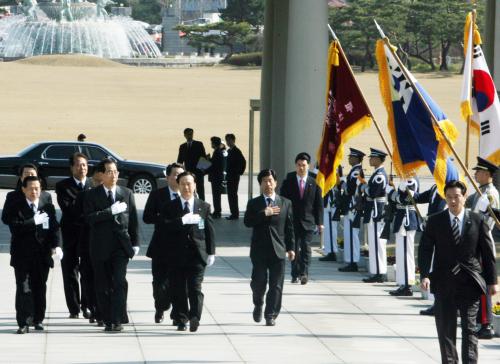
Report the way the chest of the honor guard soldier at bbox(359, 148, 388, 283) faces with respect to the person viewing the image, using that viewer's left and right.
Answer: facing to the left of the viewer

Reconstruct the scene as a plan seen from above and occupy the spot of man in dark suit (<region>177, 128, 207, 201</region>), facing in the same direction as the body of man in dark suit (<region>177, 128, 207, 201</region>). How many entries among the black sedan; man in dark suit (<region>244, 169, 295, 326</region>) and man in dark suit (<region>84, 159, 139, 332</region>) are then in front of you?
2

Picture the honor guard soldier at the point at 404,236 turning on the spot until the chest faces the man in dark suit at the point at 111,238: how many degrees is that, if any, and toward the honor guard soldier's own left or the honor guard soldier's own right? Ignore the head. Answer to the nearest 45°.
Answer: approximately 45° to the honor guard soldier's own left

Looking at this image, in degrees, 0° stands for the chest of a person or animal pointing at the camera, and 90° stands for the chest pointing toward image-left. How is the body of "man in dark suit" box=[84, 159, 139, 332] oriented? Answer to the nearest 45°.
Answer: approximately 0°

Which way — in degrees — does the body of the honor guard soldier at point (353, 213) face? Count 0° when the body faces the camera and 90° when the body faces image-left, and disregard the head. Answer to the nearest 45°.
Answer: approximately 90°

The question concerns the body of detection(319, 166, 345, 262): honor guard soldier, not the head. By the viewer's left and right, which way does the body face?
facing to the left of the viewer

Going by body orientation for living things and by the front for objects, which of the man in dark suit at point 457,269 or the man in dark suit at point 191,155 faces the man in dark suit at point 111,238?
the man in dark suit at point 191,155
